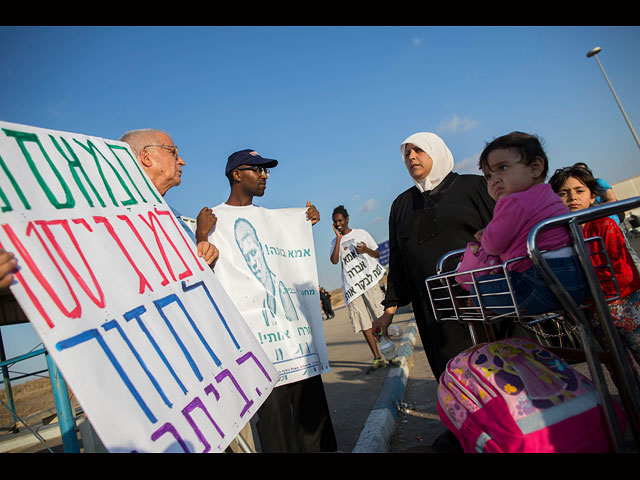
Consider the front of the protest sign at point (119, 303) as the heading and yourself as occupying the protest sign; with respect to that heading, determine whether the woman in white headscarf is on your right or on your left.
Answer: on your left

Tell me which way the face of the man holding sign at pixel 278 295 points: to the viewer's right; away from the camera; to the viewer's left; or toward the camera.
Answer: to the viewer's right

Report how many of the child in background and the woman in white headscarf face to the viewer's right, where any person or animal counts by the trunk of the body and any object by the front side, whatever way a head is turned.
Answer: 0

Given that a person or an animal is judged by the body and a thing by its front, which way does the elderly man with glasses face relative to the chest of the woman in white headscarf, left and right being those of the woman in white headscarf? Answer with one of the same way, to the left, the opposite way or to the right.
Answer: the opposite way

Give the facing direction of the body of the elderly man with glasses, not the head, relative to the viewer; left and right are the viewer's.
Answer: facing to the right of the viewer

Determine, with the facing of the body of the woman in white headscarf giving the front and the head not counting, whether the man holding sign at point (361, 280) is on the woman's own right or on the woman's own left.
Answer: on the woman's own right

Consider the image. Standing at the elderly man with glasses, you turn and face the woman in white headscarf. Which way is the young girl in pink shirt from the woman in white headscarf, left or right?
right

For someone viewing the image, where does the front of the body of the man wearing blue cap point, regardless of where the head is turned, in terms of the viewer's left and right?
facing the viewer and to the right of the viewer

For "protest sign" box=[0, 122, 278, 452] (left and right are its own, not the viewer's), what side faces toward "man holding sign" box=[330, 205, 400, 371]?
left

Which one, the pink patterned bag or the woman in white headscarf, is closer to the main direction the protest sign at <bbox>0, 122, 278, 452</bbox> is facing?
the pink patterned bag

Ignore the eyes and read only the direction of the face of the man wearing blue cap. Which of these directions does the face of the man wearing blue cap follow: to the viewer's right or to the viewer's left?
to the viewer's right

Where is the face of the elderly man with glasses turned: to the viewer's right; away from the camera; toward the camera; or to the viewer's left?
to the viewer's right
